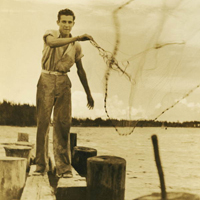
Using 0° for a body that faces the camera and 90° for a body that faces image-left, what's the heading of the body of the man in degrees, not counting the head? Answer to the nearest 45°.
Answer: approximately 0°

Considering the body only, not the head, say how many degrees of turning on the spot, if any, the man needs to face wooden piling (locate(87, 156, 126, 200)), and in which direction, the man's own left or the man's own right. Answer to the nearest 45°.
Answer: approximately 45° to the man's own left
